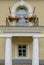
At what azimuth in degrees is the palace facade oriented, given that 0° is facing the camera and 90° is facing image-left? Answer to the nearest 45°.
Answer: approximately 0°
